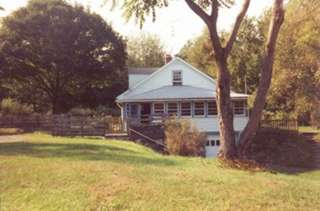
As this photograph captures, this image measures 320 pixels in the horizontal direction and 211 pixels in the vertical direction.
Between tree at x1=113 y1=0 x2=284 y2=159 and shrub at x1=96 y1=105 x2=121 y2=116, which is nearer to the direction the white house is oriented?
the tree

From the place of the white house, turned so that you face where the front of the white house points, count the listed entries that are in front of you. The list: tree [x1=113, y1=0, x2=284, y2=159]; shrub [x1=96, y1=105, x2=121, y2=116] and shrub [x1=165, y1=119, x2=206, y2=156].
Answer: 2

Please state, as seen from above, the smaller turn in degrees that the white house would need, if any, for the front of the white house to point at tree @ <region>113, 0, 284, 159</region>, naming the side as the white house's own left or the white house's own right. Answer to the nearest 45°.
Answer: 0° — it already faces it

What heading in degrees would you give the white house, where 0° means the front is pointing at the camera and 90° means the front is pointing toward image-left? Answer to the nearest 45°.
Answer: approximately 0°

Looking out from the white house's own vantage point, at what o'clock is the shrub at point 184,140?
The shrub is roughly at 12 o'clock from the white house.

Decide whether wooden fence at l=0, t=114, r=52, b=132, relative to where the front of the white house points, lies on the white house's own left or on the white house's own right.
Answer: on the white house's own right

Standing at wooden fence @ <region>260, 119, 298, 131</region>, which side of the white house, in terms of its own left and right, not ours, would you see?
left

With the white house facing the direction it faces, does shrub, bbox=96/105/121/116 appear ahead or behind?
behind

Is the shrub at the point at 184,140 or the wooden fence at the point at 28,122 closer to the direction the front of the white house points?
the shrub

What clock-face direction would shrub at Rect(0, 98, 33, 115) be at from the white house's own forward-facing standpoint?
The shrub is roughly at 3 o'clock from the white house.
